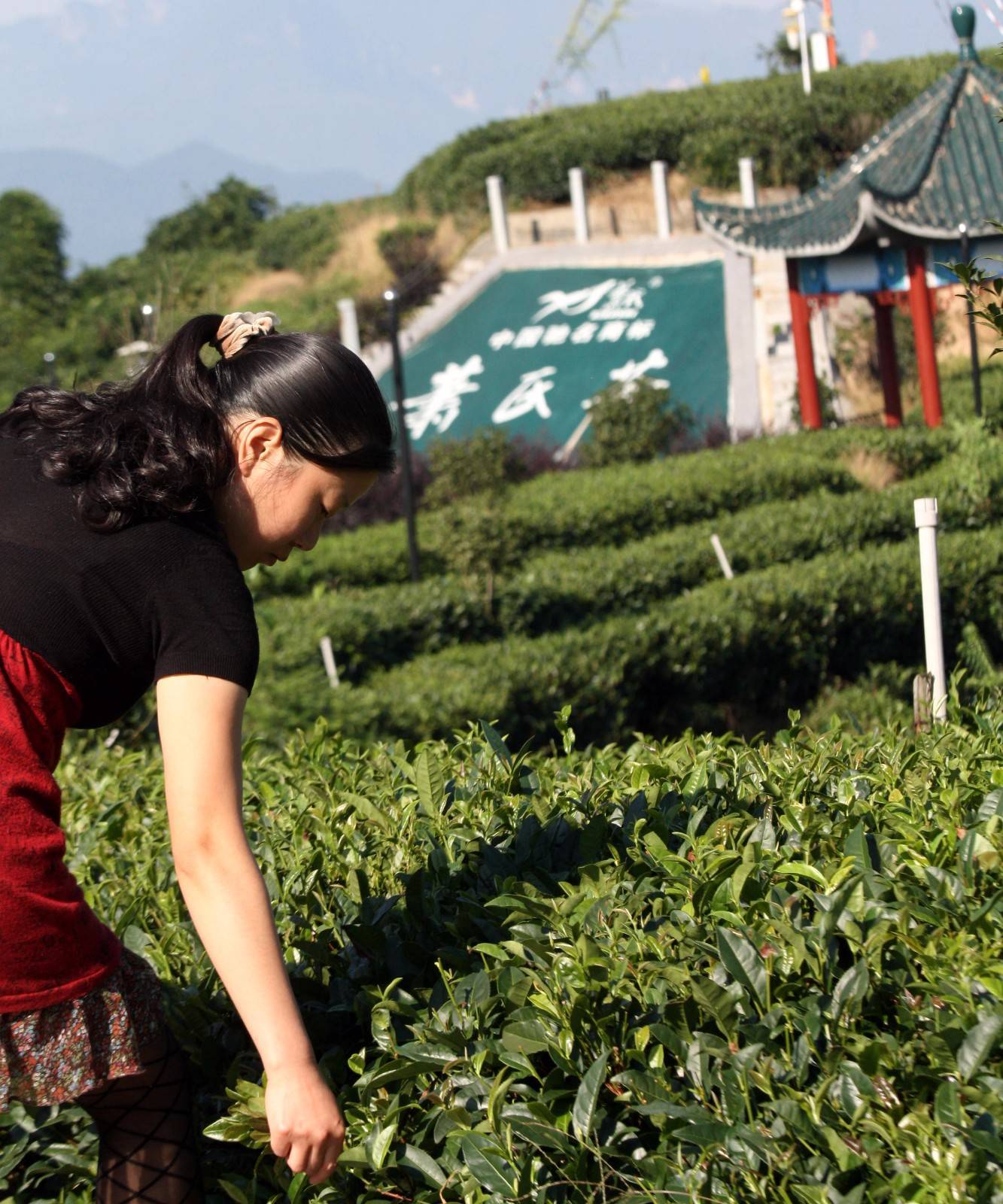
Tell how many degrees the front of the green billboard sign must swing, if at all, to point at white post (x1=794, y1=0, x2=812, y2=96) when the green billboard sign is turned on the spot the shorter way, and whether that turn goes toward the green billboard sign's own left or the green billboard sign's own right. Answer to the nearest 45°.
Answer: approximately 135° to the green billboard sign's own left

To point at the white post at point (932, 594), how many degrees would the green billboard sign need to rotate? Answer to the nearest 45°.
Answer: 0° — it already faces it

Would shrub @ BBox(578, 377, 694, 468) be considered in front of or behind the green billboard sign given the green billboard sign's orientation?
in front

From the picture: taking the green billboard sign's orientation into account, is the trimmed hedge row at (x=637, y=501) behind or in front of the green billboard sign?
in front

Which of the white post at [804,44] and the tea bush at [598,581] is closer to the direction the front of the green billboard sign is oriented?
the tea bush

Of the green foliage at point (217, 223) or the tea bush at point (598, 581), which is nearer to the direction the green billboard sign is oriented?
the tea bush

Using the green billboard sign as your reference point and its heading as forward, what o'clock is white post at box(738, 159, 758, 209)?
The white post is roughly at 8 o'clock from the green billboard sign.

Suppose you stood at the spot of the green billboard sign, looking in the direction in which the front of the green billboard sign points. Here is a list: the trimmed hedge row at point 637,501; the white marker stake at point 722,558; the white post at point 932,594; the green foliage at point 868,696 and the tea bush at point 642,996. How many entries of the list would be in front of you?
5

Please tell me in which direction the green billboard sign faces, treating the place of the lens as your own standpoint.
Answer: facing the viewer

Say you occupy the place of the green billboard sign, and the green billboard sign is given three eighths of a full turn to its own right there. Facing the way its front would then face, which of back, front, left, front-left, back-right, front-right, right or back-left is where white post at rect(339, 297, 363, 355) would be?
front

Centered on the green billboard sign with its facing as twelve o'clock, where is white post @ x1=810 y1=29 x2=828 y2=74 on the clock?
The white post is roughly at 7 o'clock from the green billboard sign.

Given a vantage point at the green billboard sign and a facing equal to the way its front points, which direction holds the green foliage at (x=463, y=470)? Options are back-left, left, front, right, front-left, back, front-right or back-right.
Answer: front

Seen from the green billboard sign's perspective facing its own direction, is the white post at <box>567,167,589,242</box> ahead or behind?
behind

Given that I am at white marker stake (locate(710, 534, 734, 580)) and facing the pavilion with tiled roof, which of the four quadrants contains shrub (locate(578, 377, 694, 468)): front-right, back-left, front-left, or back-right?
front-left

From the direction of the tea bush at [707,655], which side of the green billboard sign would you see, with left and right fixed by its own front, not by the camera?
front

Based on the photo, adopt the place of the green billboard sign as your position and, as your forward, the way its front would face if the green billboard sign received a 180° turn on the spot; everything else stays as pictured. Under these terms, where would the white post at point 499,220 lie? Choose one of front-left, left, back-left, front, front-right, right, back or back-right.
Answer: front

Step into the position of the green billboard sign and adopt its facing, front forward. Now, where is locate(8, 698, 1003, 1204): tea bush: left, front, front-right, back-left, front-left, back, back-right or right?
front

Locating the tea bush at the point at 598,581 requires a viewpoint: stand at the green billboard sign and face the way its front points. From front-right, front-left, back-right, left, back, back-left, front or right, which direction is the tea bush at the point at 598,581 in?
front
